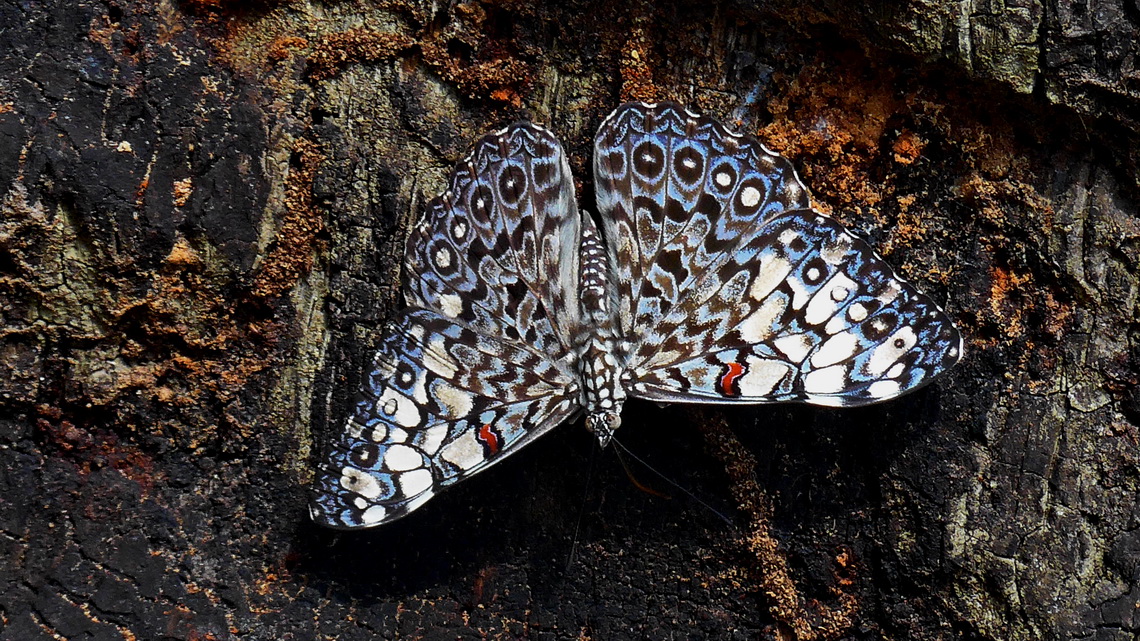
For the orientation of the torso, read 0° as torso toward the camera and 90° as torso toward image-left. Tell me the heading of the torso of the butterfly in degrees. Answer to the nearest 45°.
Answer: approximately 0°
